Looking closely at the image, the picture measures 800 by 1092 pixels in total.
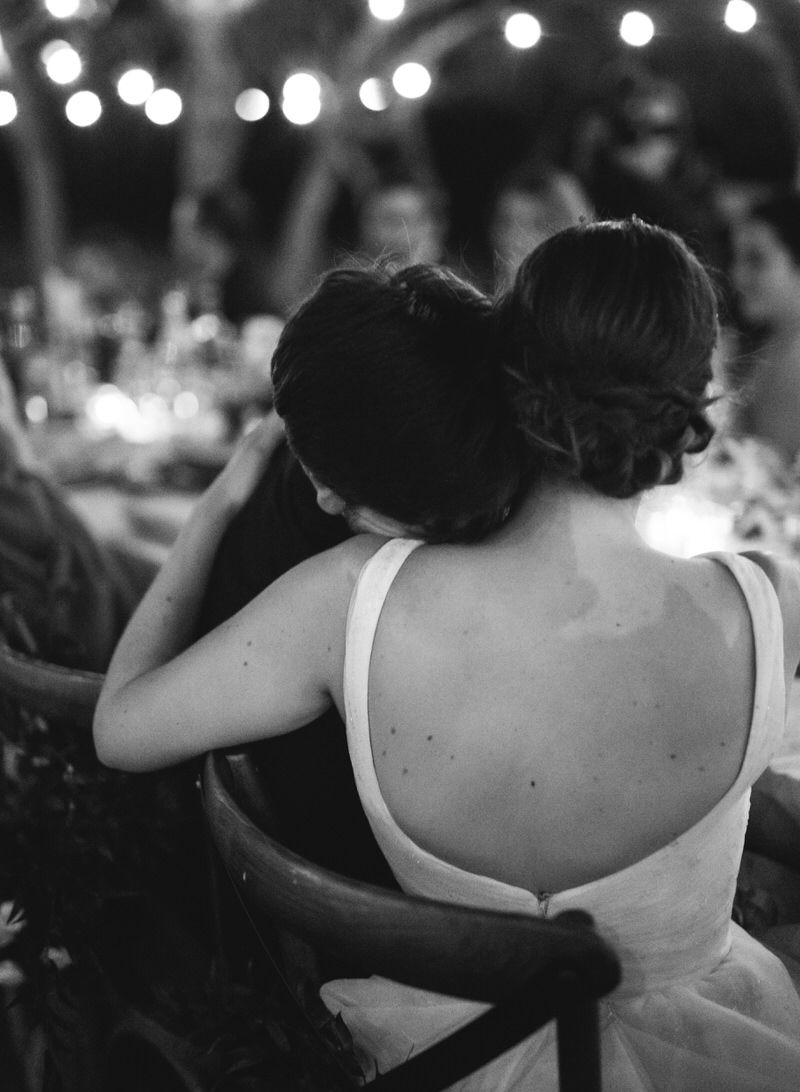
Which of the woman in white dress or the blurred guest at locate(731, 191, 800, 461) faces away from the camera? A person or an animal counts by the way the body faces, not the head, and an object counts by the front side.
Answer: the woman in white dress

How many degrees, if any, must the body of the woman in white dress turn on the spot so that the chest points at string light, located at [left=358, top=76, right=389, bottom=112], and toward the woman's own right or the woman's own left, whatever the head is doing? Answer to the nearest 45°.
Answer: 0° — they already face it

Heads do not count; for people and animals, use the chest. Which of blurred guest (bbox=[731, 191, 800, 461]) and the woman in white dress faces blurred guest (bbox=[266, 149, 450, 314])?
the woman in white dress

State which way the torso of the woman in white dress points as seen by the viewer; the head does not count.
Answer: away from the camera

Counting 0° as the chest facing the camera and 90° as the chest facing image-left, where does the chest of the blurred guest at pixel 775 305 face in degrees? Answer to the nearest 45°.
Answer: approximately 45°

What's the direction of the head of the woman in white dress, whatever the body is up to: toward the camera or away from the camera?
away from the camera

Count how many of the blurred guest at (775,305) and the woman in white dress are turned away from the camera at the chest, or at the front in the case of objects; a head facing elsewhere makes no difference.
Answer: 1

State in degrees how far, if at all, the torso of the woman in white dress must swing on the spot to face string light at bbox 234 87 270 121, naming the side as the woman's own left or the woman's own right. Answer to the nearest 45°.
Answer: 0° — they already face it
